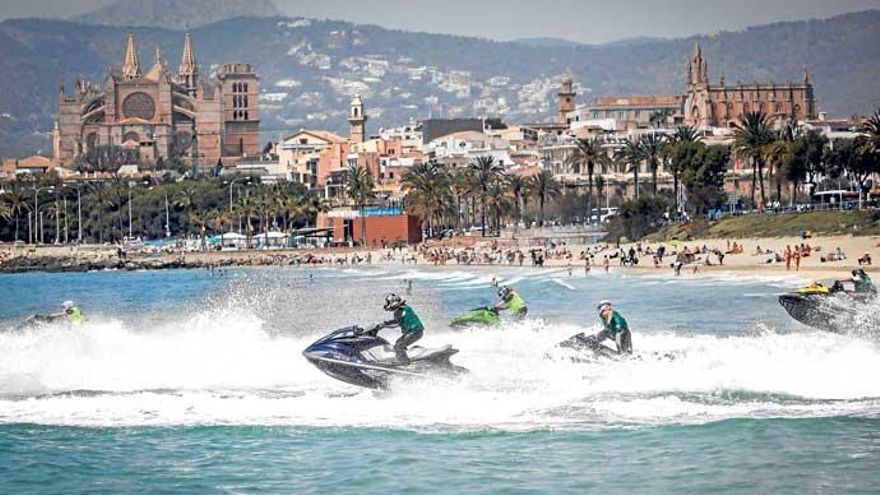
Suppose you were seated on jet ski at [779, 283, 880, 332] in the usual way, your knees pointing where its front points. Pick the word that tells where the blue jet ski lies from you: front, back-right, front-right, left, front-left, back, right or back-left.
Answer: front-left

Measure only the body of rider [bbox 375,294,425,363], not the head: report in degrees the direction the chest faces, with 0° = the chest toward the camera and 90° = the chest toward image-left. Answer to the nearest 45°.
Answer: approximately 90°

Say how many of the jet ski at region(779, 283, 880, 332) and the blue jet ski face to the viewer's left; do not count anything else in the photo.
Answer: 2

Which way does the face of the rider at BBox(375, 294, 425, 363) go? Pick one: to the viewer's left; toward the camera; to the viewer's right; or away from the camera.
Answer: to the viewer's left

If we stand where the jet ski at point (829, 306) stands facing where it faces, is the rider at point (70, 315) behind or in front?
in front

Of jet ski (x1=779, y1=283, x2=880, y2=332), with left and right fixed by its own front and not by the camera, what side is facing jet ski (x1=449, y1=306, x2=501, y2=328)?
front

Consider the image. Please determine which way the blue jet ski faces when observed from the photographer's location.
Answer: facing to the left of the viewer

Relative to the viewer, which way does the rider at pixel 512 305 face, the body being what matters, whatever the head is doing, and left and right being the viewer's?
facing to the left of the viewer

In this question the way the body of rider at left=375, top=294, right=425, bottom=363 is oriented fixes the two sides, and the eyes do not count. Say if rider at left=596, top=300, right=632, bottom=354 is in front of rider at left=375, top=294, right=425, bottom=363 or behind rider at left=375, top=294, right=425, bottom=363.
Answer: behind

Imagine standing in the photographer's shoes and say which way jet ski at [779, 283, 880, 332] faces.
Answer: facing to the left of the viewer

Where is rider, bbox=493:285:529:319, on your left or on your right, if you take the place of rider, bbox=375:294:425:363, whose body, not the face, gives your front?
on your right
